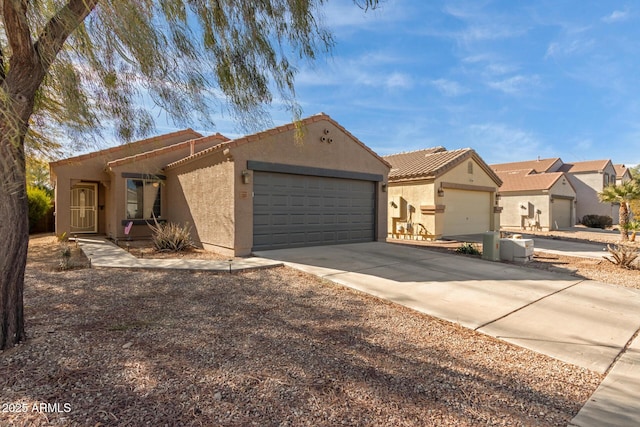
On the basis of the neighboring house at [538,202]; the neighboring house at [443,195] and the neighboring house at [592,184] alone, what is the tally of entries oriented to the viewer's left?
0

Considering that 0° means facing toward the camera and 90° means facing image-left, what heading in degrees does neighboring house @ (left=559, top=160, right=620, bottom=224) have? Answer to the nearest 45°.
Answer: approximately 315°

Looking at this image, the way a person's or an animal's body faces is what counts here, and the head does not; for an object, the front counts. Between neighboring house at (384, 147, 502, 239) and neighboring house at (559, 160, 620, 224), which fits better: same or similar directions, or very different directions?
same or similar directions

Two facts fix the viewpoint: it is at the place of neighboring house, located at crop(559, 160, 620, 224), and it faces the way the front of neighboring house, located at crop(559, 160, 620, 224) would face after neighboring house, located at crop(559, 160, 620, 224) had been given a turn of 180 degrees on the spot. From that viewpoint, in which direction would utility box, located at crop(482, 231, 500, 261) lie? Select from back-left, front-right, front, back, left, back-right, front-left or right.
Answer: back-left

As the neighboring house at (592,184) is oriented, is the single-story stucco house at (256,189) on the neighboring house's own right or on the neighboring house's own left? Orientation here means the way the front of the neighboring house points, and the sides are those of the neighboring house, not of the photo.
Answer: on the neighboring house's own right

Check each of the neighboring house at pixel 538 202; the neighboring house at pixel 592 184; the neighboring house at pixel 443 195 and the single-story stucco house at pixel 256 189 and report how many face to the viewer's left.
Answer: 0

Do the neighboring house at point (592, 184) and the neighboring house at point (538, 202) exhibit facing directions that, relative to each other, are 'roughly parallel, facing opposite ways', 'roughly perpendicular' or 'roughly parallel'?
roughly parallel

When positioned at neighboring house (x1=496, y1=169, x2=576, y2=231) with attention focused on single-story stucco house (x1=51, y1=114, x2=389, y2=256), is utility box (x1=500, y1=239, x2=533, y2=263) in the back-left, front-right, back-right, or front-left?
front-left

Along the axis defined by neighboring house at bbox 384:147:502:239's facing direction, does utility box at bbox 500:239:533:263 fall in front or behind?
in front

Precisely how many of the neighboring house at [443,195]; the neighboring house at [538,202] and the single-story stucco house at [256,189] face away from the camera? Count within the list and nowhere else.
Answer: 0

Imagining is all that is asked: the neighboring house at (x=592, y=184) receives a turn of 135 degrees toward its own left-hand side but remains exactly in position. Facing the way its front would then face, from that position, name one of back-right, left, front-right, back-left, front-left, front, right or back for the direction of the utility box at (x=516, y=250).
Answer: back

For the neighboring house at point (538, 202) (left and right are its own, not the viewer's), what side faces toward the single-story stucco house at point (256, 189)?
right

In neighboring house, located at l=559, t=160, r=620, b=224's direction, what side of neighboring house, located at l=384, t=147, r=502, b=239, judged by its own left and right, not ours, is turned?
left

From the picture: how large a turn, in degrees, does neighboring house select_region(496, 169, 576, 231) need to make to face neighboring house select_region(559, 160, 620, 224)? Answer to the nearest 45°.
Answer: approximately 135° to its left

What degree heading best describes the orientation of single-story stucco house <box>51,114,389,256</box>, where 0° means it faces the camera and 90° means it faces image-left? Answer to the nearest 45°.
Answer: approximately 315°

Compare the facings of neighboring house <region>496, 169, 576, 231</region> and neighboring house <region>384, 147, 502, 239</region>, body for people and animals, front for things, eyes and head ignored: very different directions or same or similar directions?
same or similar directions
